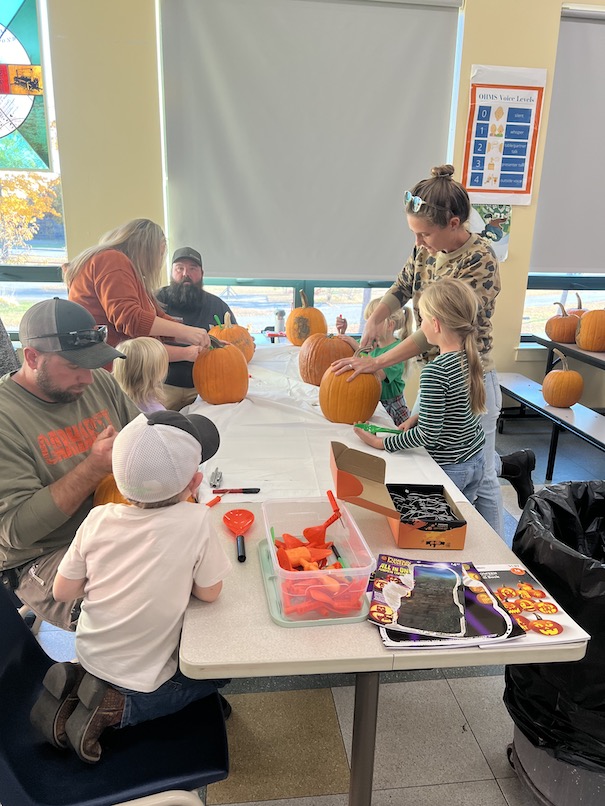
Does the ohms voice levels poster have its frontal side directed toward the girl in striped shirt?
yes

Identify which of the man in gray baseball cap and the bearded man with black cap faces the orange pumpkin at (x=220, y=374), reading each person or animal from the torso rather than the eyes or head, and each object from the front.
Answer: the bearded man with black cap

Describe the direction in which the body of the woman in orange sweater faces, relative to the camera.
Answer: to the viewer's right

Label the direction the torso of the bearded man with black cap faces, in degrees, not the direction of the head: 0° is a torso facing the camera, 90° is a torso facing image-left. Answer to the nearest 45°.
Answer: approximately 0°

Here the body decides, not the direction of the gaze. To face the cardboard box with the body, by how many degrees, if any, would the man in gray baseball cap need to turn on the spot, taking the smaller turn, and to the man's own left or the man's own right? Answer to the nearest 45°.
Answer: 0° — they already face it

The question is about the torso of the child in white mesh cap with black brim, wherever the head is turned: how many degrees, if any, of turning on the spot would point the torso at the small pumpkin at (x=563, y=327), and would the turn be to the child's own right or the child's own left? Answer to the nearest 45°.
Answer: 0° — they already face it

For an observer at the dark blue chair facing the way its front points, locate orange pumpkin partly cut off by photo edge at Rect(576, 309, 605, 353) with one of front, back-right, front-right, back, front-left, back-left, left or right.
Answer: front-left

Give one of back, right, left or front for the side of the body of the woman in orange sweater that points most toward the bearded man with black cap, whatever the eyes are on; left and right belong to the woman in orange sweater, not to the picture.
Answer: left

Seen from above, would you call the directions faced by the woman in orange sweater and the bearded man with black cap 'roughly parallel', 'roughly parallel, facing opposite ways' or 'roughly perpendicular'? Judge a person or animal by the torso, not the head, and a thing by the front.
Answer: roughly perpendicular

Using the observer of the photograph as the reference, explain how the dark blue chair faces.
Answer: facing to the right of the viewer

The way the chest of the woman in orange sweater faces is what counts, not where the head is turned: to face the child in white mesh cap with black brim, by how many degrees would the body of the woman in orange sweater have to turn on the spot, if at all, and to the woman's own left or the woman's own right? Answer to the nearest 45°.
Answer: approximately 90° to the woman's own right

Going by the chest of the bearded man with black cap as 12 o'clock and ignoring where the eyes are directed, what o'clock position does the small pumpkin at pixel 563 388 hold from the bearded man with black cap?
The small pumpkin is roughly at 9 o'clock from the bearded man with black cap.

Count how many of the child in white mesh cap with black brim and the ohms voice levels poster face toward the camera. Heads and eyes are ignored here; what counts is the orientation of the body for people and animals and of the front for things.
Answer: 1

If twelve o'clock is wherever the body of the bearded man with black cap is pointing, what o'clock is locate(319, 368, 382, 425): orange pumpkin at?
The orange pumpkin is roughly at 11 o'clock from the bearded man with black cap.

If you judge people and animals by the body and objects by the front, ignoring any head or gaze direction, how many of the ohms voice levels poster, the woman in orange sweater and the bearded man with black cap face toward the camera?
2

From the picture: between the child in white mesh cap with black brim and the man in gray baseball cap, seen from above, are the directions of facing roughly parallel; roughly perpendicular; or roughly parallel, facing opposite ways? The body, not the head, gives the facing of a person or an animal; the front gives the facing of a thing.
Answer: roughly perpendicular

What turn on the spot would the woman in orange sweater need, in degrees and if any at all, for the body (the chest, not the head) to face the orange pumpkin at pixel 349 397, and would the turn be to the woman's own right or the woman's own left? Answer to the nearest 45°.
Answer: approximately 45° to the woman's own right

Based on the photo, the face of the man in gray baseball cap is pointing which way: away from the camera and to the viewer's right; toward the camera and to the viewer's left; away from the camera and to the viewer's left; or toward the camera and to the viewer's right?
toward the camera and to the viewer's right
